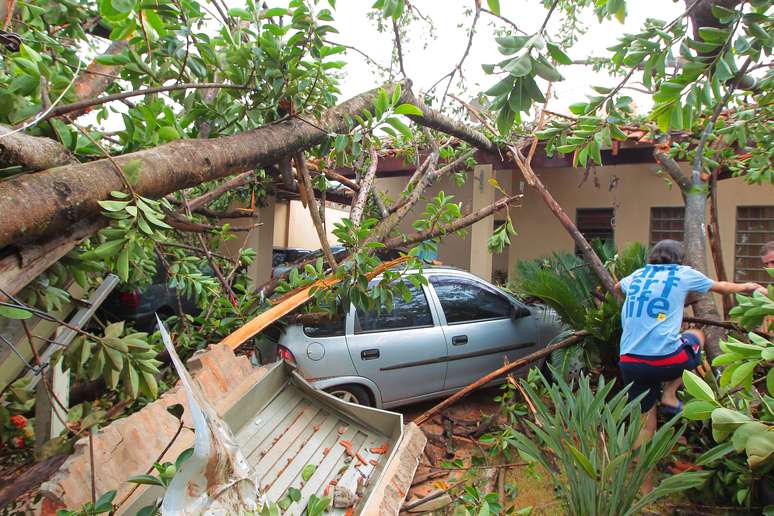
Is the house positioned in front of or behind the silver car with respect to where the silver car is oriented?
in front

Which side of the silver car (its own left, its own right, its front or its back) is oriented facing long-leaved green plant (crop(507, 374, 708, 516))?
right

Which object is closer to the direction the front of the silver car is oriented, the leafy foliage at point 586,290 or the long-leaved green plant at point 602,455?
the leafy foliage

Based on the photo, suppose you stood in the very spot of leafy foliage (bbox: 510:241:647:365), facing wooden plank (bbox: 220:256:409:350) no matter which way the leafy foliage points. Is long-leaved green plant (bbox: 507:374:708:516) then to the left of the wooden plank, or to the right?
left

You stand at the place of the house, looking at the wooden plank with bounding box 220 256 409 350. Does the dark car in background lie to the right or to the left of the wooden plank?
right

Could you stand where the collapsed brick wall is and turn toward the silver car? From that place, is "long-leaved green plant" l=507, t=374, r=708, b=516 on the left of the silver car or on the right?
right

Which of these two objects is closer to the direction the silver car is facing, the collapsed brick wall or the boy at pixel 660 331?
the boy

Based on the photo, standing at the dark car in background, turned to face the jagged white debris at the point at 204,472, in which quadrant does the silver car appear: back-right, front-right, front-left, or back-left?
front-left

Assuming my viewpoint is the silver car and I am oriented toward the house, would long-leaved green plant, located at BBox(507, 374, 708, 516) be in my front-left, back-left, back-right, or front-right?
back-right

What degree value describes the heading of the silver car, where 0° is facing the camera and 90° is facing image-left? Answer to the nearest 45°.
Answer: approximately 225°

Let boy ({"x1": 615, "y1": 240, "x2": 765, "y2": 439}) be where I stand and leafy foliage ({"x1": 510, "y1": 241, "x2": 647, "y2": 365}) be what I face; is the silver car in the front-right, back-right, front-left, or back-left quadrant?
front-left

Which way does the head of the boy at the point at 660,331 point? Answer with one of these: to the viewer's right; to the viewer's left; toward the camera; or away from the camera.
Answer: away from the camera

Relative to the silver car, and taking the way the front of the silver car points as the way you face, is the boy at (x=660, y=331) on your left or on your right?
on your right

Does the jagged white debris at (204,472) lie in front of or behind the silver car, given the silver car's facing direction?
behind

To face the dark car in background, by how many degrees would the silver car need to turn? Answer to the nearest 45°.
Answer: approximately 90° to its left
